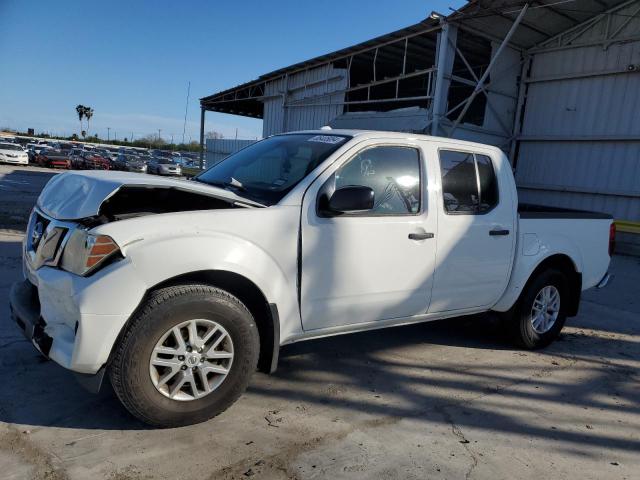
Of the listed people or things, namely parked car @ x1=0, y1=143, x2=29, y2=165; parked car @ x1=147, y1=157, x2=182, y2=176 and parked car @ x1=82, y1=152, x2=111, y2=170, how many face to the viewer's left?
0

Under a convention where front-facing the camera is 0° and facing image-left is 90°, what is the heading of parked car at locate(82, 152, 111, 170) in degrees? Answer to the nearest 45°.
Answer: approximately 315°

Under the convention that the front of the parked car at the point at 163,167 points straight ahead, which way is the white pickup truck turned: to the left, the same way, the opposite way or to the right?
to the right

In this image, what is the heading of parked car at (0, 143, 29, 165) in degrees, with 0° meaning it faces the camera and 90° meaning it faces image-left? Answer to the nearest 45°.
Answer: approximately 315°

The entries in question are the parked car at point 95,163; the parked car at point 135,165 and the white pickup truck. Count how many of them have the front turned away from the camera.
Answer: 0

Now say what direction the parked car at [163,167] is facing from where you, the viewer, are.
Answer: facing the viewer and to the right of the viewer

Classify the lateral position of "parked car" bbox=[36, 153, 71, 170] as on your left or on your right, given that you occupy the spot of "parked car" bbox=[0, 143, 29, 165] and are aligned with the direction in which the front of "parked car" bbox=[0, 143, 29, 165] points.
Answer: on your left

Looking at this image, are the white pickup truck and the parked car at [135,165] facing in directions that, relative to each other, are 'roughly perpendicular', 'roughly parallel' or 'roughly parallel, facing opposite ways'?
roughly perpendicular
